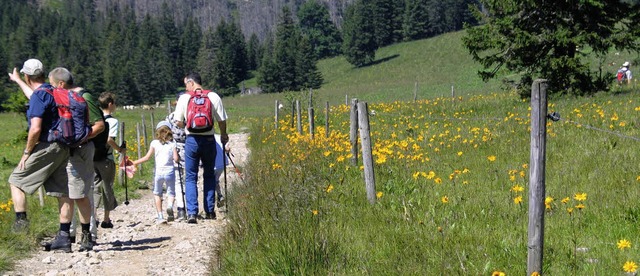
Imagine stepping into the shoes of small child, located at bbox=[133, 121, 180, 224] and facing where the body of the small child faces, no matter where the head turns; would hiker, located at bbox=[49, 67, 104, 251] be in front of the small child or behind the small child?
behind

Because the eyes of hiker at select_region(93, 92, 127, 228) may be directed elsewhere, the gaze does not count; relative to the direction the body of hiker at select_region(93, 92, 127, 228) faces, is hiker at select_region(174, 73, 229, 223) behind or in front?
in front

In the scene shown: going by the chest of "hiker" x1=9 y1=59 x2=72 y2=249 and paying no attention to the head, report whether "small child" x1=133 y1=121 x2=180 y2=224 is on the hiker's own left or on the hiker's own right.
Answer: on the hiker's own right

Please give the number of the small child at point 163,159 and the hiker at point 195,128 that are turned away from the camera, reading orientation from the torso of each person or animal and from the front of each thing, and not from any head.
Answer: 2

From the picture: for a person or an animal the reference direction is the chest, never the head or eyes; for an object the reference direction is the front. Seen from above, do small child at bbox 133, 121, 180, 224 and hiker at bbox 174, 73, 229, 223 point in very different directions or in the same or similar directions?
same or similar directions

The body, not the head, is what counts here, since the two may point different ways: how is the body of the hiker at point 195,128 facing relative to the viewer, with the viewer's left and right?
facing away from the viewer

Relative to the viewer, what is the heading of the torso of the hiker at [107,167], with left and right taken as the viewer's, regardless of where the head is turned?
facing away from the viewer and to the right of the viewer

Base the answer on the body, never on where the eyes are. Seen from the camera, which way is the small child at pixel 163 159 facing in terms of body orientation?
away from the camera

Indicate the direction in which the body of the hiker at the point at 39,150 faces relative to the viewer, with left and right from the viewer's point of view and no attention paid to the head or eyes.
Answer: facing away from the viewer and to the left of the viewer

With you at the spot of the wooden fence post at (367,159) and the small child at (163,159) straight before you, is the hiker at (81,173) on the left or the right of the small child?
left

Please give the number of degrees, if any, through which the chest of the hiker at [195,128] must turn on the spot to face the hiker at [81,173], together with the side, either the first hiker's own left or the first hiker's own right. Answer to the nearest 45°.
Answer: approximately 135° to the first hiker's own left

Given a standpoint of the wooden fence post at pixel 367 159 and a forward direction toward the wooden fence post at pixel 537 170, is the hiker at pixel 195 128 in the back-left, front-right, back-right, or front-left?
back-right

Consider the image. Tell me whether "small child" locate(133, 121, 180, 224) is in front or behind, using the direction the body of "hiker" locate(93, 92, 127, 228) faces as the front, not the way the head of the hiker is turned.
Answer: in front
